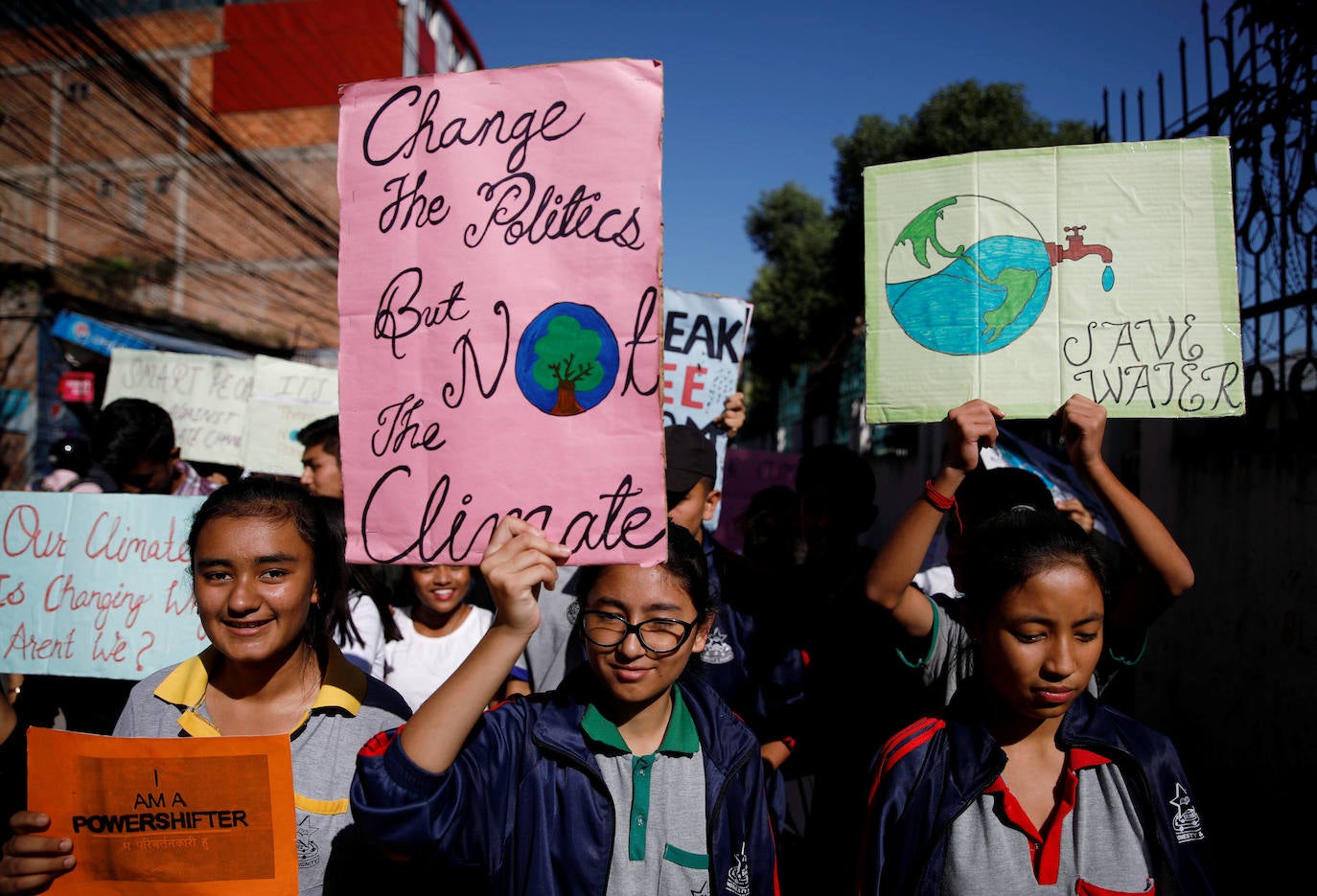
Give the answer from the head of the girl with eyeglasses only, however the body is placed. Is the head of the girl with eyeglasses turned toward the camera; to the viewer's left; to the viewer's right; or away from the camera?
toward the camera

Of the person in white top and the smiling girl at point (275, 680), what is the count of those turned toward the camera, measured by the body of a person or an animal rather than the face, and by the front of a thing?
2

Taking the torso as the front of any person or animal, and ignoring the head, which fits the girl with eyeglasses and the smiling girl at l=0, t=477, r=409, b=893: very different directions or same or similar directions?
same or similar directions

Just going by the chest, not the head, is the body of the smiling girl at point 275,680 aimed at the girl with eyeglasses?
no

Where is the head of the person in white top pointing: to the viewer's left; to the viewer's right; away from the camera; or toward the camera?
toward the camera

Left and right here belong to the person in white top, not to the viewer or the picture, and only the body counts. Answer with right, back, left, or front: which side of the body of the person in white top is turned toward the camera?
front

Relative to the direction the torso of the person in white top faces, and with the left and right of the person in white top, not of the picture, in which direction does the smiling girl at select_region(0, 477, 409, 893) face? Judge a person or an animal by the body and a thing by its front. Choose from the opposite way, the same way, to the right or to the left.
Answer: the same way

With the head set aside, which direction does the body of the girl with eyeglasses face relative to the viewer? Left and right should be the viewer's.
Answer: facing the viewer

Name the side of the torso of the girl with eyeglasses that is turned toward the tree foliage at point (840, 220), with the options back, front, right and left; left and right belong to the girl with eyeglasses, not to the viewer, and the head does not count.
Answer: back

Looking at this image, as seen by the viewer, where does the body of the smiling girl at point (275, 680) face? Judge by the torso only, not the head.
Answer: toward the camera

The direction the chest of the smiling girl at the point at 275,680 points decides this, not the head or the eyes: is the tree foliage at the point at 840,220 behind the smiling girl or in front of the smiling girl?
behind

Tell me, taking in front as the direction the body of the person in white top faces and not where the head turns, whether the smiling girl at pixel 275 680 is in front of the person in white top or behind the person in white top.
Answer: in front

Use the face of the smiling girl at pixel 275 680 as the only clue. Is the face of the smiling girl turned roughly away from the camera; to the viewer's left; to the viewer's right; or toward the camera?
toward the camera
